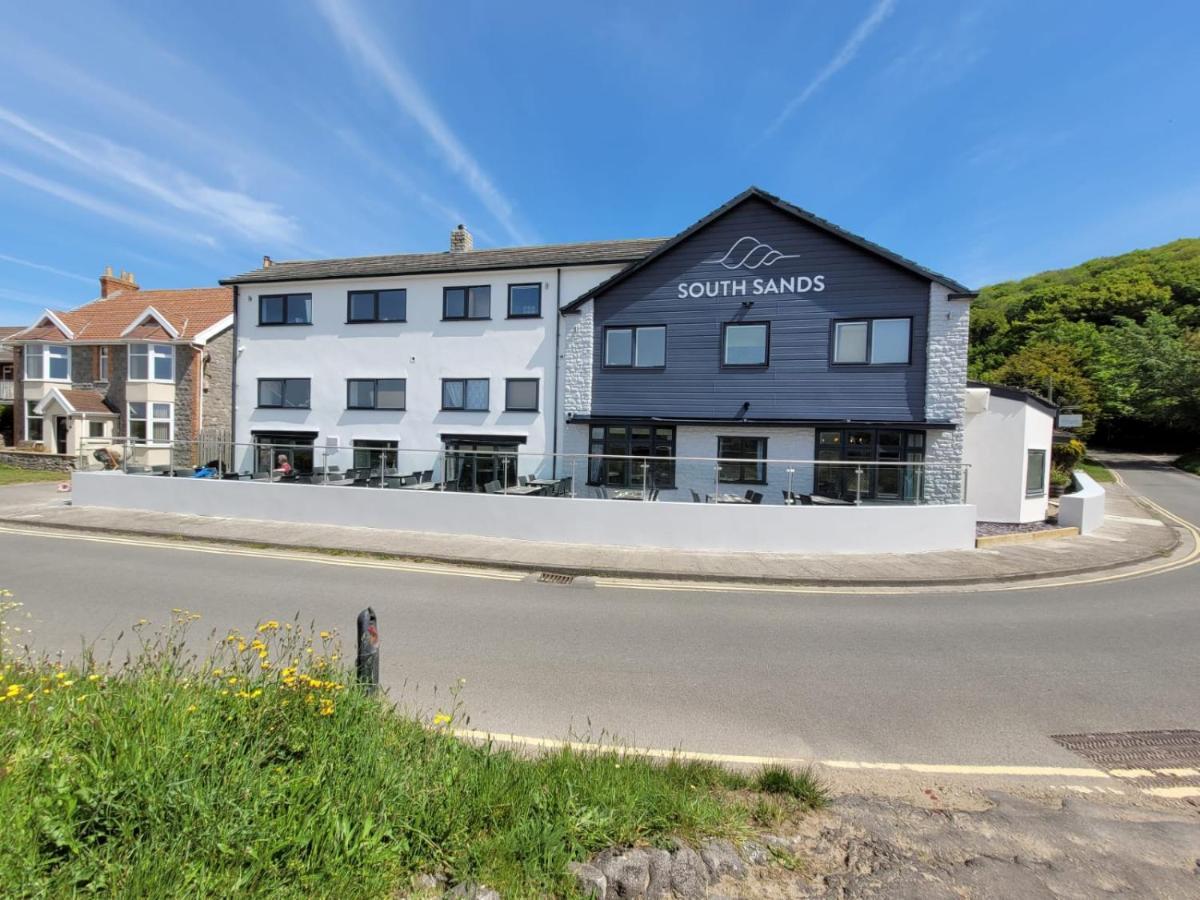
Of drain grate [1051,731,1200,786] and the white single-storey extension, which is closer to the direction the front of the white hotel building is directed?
the drain grate

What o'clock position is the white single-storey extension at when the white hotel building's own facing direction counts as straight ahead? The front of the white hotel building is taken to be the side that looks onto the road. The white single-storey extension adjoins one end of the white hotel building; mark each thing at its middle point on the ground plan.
The white single-storey extension is roughly at 9 o'clock from the white hotel building.

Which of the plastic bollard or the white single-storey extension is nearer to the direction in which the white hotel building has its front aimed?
the plastic bollard

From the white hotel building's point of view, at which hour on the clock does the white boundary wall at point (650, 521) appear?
The white boundary wall is roughly at 12 o'clock from the white hotel building.

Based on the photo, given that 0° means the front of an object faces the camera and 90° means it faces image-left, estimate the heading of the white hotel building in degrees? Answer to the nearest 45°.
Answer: approximately 0°

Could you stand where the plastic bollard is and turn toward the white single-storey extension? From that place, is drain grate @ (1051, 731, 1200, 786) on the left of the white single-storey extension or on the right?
right

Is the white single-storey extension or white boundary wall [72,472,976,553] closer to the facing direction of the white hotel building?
the white boundary wall

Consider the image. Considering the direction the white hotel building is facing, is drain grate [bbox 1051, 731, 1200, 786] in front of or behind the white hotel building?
in front
